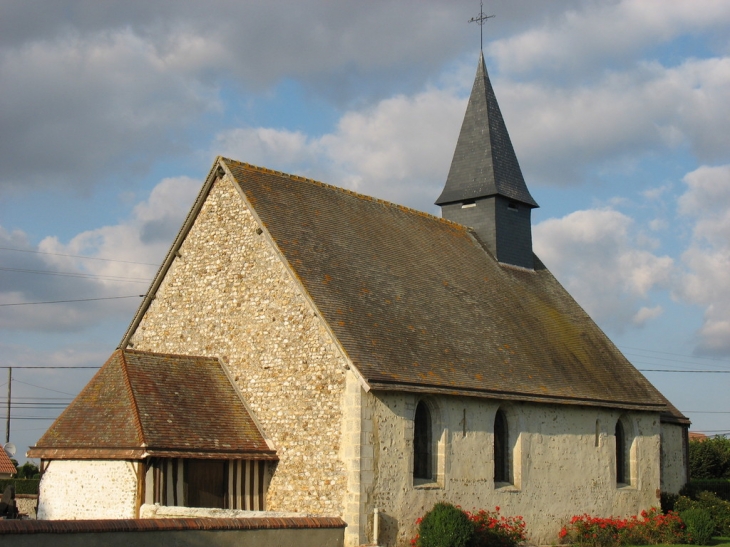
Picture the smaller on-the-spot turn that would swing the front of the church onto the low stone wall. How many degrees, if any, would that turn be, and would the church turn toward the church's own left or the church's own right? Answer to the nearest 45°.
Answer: approximately 45° to the church's own left

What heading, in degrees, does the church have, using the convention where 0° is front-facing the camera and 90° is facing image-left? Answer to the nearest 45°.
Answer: approximately 45°

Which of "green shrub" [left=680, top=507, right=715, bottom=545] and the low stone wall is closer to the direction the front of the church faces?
the low stone wall

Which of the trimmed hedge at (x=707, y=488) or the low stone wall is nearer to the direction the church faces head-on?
the low stone wall

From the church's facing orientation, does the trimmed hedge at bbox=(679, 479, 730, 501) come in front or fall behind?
behind

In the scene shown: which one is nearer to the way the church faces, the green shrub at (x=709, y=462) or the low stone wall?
the low stone wall

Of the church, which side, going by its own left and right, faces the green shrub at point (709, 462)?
back
